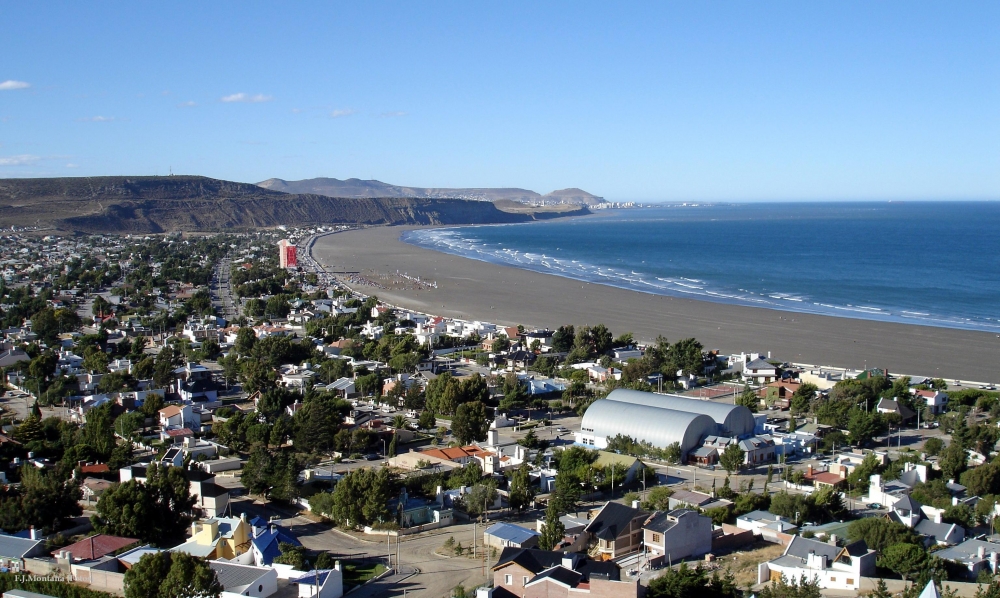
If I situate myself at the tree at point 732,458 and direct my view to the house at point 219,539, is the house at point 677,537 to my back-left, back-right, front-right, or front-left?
front-left

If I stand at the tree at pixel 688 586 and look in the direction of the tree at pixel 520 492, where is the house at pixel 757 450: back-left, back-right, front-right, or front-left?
front-right

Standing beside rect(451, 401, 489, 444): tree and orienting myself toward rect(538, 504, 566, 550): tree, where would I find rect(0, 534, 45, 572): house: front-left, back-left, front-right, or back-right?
front-right

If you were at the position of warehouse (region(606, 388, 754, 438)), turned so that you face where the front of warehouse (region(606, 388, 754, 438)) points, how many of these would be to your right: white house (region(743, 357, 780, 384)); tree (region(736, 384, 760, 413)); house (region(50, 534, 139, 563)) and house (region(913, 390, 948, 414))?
1
